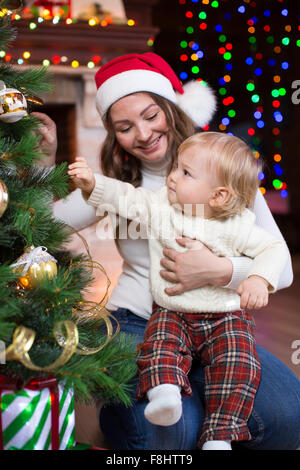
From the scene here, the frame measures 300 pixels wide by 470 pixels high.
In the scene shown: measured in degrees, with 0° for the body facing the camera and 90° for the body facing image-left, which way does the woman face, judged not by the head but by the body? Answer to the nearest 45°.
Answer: approximately 0°

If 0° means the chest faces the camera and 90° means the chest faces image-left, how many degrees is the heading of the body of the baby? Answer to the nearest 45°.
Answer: approximately 45°
